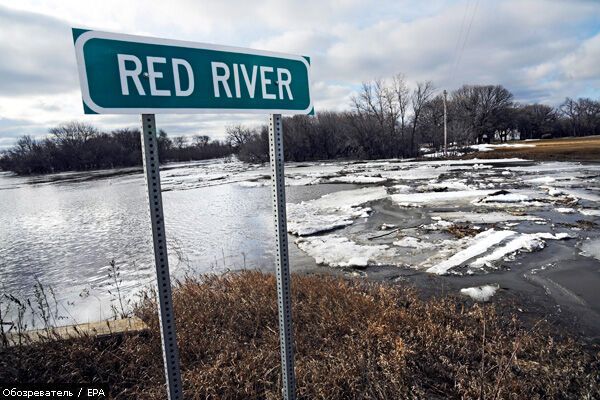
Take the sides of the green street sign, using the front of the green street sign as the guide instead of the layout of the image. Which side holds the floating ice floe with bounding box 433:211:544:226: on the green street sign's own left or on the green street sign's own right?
on the green street sign's own left

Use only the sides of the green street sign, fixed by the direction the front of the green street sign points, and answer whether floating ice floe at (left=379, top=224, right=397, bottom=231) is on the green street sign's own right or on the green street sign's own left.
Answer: on the green street sign's own left

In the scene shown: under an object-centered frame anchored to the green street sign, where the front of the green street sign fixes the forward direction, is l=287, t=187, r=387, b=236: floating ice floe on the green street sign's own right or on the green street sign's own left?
on the green street sign's own left

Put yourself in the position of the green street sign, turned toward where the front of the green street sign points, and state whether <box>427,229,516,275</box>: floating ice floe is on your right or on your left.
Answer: on your left

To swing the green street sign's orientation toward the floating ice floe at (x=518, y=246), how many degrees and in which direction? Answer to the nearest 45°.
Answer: approximately 90° to its left

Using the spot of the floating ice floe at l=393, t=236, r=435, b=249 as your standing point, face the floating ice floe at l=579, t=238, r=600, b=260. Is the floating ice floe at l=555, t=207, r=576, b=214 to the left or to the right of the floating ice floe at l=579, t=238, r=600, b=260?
left

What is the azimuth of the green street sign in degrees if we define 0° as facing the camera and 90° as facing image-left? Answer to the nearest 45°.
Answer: approximately 315°

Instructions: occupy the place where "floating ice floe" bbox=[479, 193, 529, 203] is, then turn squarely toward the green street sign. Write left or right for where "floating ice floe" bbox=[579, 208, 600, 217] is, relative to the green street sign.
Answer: left

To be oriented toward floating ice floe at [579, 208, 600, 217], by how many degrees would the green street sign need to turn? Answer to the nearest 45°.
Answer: approximately 90° to its left

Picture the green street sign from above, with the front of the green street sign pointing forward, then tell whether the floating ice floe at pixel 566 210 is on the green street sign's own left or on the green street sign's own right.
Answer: on the green street sign's own left
